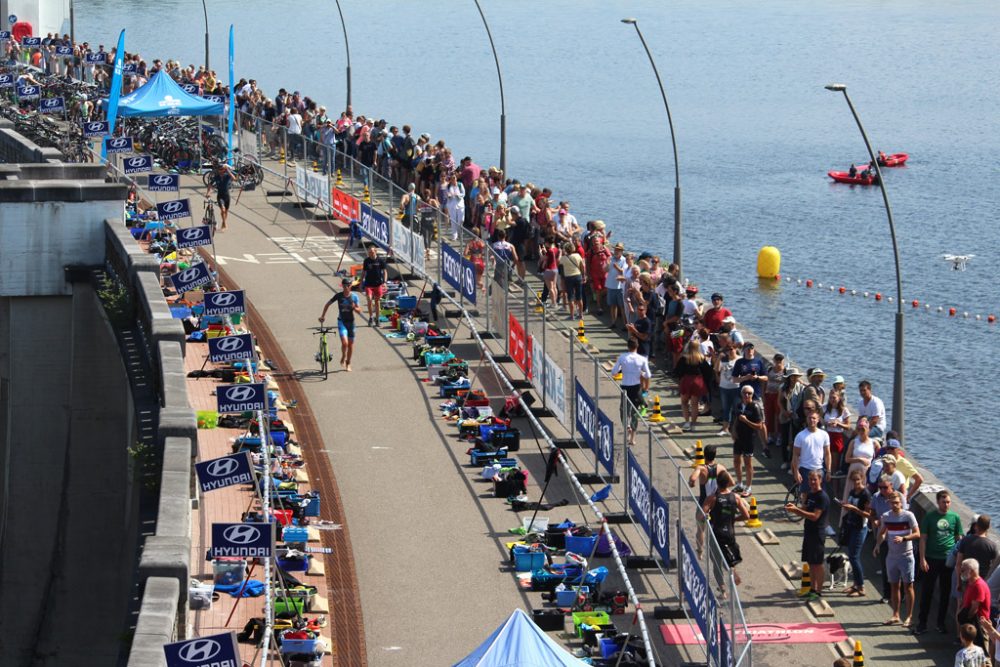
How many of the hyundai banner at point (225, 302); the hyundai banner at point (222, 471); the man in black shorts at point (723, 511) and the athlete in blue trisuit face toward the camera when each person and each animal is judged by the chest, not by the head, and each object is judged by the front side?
3

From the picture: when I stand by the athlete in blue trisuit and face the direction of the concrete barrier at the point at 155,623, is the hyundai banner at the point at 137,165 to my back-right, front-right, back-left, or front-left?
back-right

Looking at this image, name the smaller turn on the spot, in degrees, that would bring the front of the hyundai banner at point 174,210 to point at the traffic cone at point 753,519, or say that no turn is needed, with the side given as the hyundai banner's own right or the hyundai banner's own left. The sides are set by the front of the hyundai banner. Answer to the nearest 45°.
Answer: approximately 45° to the hyundai banner's own left

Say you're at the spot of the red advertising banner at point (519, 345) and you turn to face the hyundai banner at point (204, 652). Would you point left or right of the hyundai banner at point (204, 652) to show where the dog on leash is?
left

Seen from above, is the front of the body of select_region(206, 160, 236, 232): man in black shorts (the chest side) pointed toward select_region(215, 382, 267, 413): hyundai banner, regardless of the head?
yes

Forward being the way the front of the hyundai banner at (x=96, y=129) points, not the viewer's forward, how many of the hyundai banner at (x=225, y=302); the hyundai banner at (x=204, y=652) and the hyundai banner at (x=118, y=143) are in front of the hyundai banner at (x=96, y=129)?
3

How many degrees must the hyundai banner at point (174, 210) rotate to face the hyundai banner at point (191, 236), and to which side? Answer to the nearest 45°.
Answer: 0° — it already faces it

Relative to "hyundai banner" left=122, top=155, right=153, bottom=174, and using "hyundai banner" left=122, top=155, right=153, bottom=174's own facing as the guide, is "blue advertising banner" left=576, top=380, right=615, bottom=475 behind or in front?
in front

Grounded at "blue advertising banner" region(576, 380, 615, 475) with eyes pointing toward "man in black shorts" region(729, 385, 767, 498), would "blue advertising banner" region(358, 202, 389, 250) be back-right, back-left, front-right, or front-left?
back-left

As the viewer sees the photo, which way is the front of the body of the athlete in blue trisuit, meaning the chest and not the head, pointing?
toward the camera

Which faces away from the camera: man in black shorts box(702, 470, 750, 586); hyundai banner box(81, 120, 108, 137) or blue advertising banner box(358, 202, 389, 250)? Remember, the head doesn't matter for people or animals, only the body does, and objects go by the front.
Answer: the man in black shorts

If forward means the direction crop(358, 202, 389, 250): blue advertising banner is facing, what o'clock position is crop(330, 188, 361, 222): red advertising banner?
The red advertising banner is roughly at 4 o'clock from the blue advertising banner.

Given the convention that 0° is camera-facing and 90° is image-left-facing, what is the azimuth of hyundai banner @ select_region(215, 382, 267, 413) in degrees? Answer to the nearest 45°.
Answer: approximately 0°

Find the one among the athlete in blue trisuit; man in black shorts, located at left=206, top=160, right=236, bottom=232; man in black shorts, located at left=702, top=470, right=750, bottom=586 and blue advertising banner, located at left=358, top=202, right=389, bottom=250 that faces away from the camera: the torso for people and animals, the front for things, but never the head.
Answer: man in black shorts, located at left=702, top=470, right=750, bottom=586
